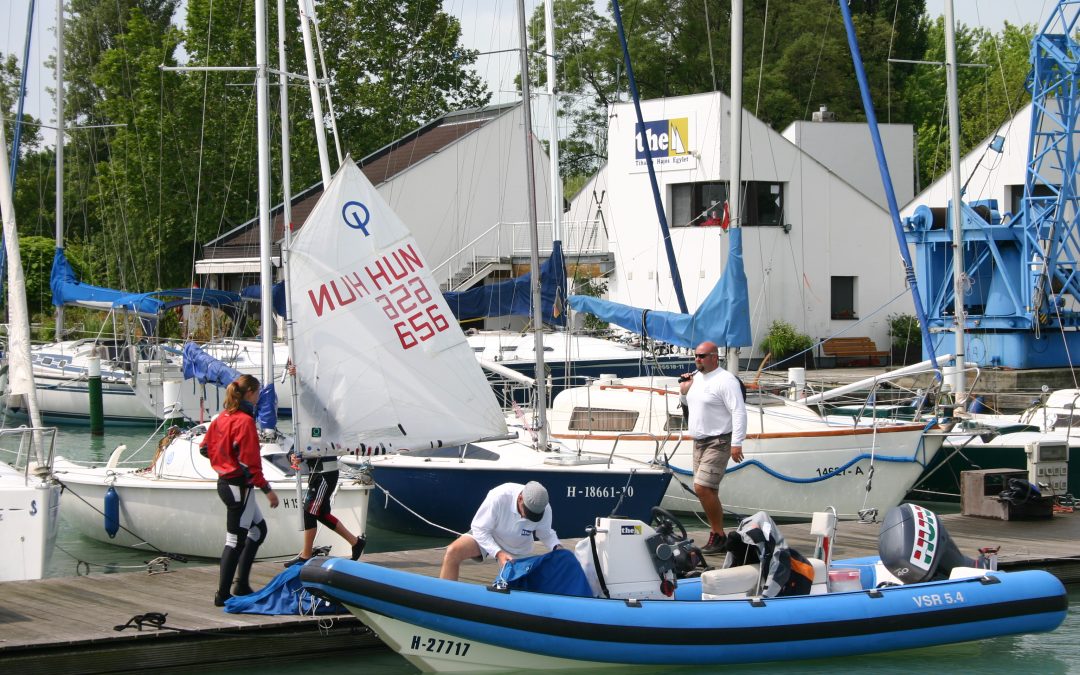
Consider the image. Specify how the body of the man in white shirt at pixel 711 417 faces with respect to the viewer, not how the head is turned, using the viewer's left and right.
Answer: facing the viewer and to the left of the viewer

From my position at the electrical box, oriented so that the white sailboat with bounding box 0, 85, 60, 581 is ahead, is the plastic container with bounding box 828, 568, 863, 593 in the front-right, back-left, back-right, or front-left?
front-left

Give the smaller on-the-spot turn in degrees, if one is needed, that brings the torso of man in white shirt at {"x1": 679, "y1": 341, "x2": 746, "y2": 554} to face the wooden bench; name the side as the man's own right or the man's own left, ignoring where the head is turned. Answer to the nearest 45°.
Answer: approximately 135° to the man's own right

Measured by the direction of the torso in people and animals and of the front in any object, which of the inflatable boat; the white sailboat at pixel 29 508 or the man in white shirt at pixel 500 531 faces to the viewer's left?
the inflatable boat

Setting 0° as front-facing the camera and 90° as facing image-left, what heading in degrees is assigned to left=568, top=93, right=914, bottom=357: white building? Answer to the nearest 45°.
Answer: approximately 45°

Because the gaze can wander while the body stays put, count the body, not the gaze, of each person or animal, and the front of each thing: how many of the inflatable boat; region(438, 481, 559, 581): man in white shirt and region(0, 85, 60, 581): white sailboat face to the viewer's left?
1

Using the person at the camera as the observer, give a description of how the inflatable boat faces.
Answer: facing to the left of the viewer

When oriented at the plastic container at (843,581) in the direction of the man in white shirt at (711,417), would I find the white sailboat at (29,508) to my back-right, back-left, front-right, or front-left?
front-left

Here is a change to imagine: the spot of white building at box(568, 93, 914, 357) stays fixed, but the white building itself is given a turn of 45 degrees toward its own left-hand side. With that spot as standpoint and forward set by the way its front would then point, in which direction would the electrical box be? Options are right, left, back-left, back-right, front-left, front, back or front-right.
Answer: front

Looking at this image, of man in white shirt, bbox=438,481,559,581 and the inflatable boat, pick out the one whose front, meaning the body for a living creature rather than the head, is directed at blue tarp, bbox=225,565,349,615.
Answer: the inflatable boat

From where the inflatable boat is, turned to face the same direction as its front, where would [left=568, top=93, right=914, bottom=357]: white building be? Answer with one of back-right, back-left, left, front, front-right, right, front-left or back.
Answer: right

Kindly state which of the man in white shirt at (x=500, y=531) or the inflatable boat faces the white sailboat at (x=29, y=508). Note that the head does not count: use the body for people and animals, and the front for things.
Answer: the inflatable boat

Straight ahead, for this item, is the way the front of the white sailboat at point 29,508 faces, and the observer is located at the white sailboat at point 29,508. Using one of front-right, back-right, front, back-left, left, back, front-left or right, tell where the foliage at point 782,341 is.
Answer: left

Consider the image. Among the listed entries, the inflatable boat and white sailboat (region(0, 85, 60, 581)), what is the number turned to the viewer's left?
1

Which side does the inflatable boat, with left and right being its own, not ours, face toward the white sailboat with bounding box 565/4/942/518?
right
